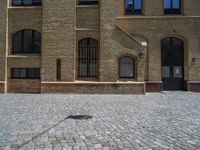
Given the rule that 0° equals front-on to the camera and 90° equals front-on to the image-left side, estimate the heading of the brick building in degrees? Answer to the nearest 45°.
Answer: approximately 0°
